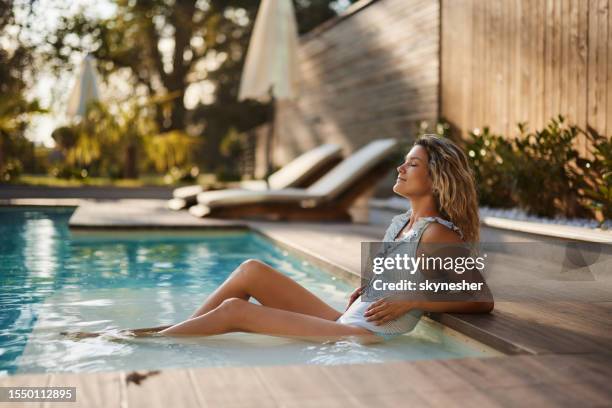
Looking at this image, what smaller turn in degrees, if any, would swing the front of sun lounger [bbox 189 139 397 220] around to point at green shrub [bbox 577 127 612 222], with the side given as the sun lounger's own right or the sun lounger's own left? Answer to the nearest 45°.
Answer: approximately 135° to the sun lounger's own left

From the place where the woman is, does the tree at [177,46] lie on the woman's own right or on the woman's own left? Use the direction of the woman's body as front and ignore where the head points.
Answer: on the woman's own right

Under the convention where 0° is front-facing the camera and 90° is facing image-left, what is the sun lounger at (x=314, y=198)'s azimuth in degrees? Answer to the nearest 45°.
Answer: approximately 90°

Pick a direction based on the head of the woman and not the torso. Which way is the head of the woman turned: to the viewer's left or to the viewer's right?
to the viewer's left

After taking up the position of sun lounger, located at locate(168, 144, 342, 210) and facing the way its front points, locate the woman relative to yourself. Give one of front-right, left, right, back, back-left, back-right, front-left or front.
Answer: left

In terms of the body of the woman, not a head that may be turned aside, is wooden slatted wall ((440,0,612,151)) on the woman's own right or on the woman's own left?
on the woman's own right

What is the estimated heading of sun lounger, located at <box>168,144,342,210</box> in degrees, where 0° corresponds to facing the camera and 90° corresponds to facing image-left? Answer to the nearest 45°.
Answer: approximately 90°

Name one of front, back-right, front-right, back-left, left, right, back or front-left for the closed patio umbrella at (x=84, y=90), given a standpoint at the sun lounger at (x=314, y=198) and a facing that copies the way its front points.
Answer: front-right

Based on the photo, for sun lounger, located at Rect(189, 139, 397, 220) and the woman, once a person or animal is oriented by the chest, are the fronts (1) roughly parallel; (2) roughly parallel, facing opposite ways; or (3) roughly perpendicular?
roughly parallel

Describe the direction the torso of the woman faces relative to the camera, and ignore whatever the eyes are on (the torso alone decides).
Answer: to the viewer's left

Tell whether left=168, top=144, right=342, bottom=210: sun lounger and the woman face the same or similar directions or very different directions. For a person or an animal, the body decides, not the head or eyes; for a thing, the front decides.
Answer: same or similar directions

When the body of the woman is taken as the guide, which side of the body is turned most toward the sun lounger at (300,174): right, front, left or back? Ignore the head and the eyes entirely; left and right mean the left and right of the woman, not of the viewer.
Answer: right

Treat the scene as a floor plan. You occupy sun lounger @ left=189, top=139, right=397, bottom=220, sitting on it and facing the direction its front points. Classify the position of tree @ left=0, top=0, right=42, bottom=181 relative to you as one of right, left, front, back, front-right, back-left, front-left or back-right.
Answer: front-right

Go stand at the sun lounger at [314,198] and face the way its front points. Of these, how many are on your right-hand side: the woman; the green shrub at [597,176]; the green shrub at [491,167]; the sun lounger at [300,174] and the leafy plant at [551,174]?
1

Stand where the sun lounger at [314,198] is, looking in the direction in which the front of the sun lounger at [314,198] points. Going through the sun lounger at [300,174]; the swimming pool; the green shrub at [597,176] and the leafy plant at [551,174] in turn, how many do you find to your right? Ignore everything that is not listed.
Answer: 1

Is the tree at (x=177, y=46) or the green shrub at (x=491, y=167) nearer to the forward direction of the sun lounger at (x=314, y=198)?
the tree

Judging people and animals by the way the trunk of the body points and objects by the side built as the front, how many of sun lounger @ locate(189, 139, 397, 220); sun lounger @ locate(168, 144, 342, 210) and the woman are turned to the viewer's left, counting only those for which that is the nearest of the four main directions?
3
